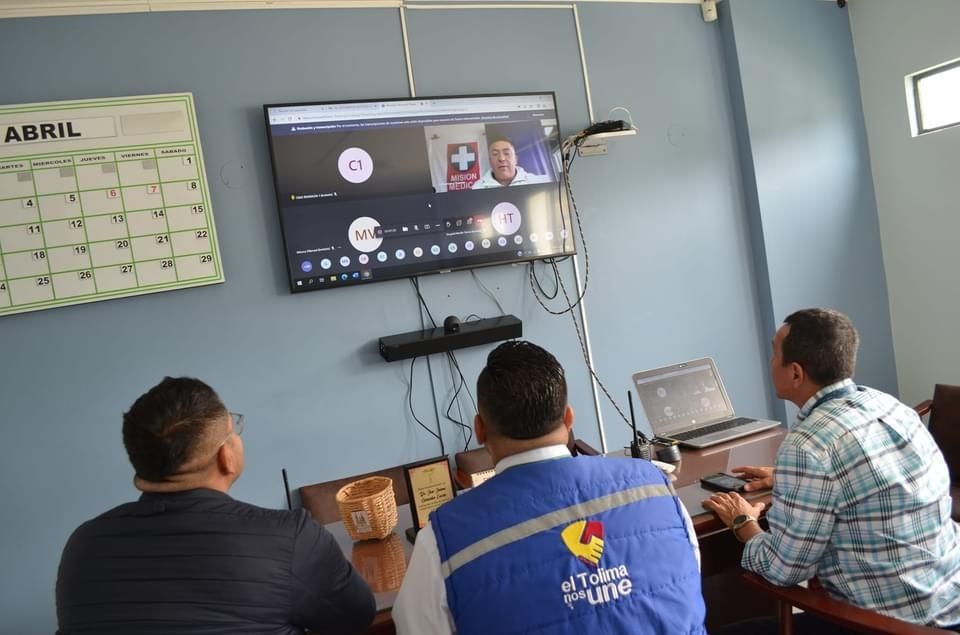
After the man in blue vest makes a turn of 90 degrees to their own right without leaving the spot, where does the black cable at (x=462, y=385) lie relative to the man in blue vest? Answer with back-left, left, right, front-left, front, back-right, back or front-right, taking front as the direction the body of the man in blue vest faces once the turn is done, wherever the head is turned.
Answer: left

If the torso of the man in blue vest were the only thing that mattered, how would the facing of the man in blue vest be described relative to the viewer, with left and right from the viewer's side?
facing away from the viewer

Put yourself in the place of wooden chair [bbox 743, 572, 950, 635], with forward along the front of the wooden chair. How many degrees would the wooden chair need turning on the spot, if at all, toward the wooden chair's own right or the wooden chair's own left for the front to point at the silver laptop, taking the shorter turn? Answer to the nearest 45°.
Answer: approximately 45° to the wooden chair's own right

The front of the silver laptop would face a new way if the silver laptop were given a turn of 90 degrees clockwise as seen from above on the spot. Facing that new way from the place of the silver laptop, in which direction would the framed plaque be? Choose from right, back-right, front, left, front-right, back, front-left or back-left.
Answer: front

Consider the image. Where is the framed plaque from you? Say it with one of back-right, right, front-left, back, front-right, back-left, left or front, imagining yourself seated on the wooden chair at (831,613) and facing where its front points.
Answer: front-left

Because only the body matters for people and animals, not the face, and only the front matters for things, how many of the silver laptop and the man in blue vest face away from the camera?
1

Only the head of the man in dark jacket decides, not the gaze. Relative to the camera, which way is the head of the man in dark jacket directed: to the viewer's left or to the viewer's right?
to the viewer's right

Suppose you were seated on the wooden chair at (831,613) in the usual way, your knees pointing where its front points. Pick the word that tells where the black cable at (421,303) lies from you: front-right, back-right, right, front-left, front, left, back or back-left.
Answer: front

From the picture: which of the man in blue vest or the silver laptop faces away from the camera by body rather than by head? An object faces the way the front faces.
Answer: the man in blue vest

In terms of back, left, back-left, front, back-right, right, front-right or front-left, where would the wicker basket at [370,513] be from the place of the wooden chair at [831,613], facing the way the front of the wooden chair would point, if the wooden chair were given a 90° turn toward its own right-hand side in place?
back-left

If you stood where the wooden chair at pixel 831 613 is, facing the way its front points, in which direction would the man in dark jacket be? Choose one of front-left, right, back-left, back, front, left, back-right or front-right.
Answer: left

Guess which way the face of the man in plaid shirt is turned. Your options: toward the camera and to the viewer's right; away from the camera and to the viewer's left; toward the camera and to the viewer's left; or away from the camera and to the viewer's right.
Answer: away from the camera and to the viewer's left

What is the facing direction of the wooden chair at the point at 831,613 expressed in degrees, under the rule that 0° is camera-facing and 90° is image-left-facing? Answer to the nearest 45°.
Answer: approximately 135°

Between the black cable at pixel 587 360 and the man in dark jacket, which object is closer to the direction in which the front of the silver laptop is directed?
the man in dark jacket

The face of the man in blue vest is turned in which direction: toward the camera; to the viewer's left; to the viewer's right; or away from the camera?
away from the camera
